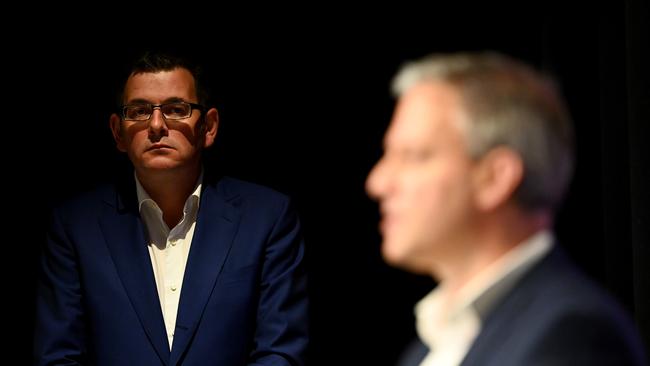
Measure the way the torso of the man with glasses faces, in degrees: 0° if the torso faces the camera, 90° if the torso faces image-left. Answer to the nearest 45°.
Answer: approximately 0°
